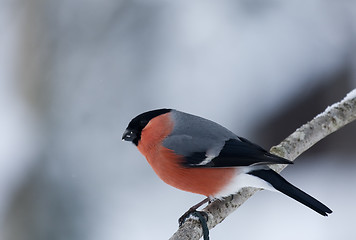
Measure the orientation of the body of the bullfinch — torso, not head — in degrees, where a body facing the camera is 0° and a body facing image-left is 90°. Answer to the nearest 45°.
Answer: approximately 90°
